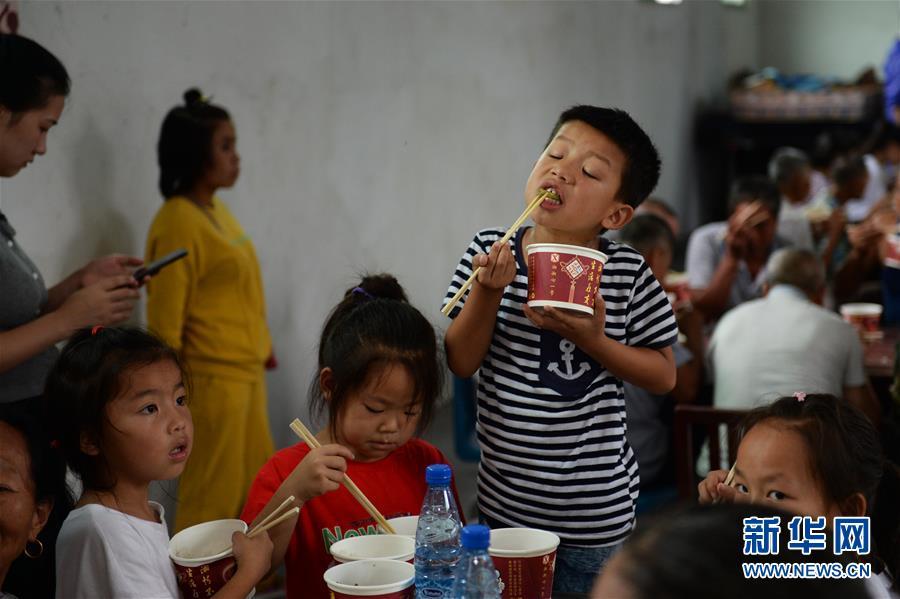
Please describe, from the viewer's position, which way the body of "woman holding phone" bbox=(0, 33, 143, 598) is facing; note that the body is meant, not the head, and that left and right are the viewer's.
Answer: facing to the right of the viewer

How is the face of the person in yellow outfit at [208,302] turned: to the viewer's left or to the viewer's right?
to the viewer's right

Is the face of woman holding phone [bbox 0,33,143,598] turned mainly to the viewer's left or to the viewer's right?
to the viewer's right

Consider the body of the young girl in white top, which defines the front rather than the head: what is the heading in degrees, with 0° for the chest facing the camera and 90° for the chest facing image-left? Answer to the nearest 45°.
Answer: approximately 315°

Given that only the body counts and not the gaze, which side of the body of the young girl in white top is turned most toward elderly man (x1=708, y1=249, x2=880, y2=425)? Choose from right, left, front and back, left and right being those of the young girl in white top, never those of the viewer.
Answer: left

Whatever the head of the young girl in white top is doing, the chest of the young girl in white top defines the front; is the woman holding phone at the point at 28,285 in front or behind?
behind

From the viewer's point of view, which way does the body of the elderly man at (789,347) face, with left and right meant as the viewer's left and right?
facing away from the viewer
